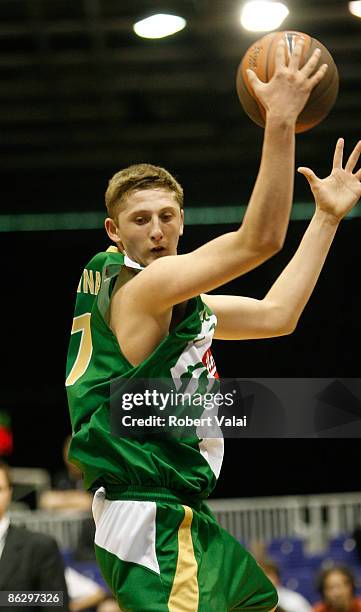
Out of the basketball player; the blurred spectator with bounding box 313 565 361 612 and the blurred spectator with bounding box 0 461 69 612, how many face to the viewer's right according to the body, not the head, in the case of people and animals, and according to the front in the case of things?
1

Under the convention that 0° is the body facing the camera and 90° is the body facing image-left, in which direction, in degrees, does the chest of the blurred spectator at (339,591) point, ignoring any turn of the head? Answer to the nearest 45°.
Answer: approximately 0°

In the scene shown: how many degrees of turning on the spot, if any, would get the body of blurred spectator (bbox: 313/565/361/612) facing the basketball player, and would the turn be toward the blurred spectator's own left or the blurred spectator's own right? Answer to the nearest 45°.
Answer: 0° — they already face them

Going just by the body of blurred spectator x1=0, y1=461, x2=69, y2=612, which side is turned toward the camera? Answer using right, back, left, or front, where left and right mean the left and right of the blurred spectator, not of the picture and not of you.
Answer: front

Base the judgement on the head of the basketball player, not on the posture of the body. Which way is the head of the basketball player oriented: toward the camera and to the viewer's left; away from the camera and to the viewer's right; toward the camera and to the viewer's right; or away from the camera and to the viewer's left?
toward the camera and to the viewer's right

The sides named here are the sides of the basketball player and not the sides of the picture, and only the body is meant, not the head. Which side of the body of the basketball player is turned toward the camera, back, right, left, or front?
right

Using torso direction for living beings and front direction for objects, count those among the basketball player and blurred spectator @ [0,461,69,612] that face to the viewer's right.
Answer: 1
